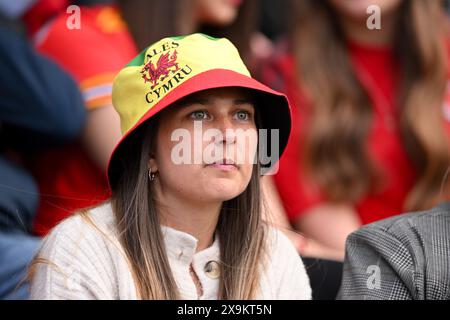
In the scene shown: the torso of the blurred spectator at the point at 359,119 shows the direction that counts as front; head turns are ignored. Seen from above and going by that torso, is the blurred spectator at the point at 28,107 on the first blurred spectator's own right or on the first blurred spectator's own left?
on the first blurred spectator's own right

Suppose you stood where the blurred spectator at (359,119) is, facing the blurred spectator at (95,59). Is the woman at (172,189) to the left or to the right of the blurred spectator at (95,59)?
left

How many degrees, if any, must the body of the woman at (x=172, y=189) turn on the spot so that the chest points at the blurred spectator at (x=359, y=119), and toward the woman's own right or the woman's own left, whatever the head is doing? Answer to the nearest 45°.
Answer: approximately 90° to the woman's own left

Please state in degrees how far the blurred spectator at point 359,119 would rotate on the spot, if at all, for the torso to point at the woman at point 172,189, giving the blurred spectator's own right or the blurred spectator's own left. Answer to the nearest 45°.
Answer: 0° — they already face them

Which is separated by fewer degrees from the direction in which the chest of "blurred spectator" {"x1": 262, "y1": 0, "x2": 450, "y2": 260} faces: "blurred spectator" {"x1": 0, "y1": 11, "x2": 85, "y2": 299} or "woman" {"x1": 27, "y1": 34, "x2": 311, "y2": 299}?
the woman

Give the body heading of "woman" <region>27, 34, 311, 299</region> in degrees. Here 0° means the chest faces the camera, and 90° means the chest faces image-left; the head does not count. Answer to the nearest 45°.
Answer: approximately 315°
